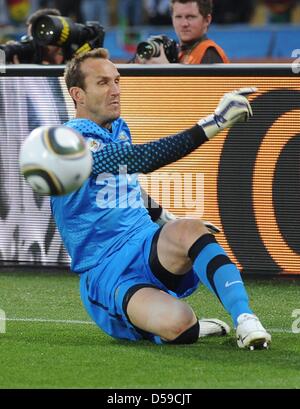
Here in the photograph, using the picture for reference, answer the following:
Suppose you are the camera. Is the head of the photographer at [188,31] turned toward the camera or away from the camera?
toward the camera

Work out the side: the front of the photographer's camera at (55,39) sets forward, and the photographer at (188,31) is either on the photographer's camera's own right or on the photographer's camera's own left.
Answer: on the photographer's camera's own left

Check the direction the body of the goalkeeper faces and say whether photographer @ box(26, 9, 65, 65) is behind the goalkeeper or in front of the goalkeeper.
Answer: behind

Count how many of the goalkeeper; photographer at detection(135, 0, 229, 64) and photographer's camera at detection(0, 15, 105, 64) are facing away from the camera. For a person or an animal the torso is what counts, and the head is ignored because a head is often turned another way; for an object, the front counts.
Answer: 0

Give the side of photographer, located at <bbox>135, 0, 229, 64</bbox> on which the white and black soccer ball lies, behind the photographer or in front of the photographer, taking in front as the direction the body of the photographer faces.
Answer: in front

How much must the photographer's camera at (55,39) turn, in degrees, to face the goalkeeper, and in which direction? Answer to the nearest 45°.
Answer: approximately 45° to its left

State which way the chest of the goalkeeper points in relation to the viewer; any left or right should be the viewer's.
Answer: facing the viewer and to the right of the viewer

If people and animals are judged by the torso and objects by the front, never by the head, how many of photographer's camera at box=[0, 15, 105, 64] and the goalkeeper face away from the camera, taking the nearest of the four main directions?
0

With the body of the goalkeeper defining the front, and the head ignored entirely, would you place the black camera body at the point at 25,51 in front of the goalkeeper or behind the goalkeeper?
behind

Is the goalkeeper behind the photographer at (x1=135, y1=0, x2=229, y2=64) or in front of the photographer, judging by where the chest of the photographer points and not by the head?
in front

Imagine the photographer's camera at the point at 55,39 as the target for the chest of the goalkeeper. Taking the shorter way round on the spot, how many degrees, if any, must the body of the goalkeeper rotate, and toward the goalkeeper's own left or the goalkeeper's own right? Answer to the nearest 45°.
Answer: approximately 135° to the goalkeeper's own left
